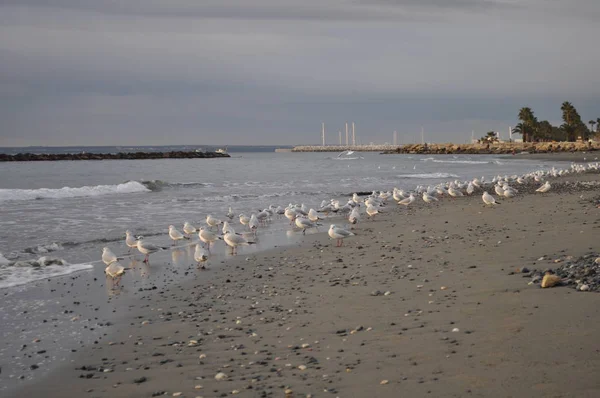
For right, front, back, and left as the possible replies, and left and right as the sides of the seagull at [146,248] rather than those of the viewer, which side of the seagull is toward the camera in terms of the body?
left

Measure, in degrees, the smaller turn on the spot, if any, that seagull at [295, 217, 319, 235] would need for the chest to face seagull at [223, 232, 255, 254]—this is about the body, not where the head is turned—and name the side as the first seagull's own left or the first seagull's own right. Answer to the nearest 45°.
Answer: approximately 45° to the first seagull's own left

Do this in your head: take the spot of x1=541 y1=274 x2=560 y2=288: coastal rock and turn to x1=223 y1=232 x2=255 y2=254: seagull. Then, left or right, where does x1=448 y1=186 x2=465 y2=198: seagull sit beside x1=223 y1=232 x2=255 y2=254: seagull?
right
